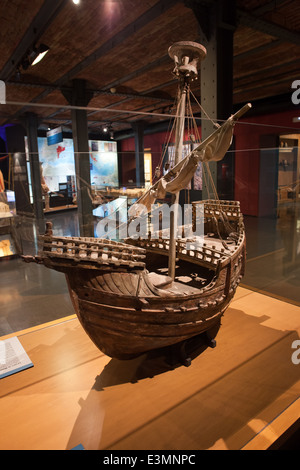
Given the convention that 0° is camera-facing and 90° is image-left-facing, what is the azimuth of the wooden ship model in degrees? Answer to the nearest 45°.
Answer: approximately 45°

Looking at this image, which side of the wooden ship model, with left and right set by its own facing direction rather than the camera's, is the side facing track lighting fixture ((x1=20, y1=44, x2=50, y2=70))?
right
